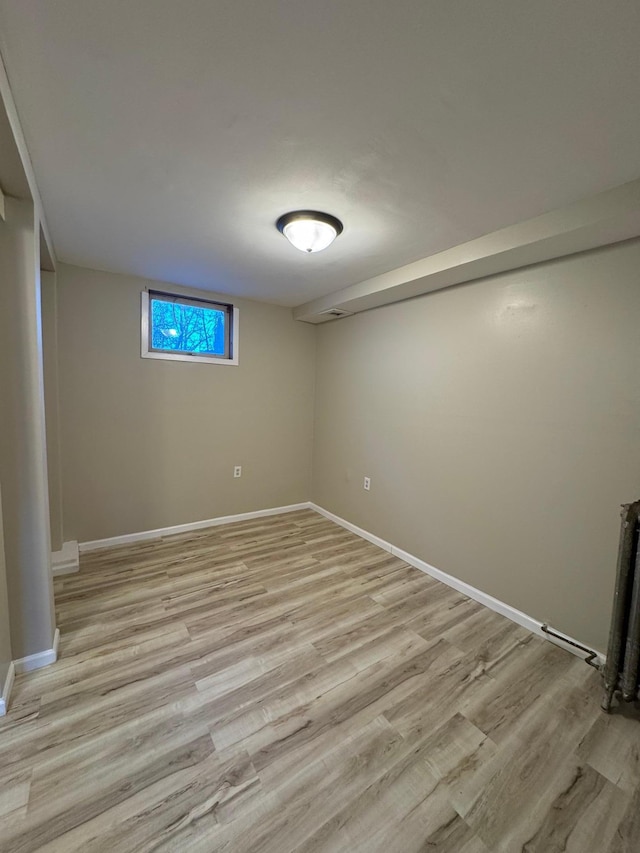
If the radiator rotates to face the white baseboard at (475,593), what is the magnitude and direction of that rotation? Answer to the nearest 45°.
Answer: approximately 45° to its right

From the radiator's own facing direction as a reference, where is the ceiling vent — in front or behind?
in front

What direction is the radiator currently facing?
to the viewer's left

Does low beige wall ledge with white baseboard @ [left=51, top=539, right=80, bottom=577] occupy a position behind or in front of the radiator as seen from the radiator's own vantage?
in front
